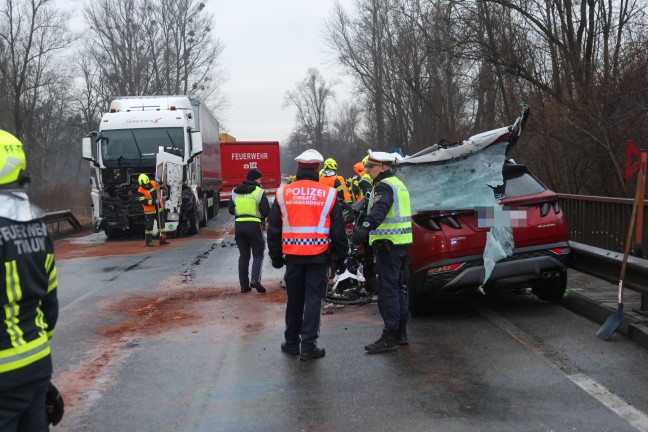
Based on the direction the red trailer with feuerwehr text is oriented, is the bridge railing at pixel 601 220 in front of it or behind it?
behind

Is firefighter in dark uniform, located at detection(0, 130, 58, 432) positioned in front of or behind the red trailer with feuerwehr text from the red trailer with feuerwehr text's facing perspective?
behind

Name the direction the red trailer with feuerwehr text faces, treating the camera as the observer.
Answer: facing away from the viewer

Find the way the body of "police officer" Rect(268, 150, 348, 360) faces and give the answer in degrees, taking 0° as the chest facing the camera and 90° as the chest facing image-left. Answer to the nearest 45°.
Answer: approximately 180°

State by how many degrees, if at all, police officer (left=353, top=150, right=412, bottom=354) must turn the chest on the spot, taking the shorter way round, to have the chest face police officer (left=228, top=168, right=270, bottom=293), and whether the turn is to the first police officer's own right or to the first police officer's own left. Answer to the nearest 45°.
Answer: approximately 45° to the first police officer's own right

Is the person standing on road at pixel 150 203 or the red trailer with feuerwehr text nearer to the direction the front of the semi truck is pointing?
the person standing on road

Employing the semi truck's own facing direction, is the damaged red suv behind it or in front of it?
in front

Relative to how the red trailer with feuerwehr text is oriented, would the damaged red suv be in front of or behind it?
behind

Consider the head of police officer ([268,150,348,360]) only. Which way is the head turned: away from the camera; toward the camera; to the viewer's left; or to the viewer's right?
away from the camera

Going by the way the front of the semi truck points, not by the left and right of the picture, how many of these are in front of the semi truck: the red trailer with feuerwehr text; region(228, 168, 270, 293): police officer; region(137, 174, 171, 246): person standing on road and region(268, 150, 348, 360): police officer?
3

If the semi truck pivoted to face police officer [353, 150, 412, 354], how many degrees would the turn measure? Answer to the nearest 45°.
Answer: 0° — it already faces them

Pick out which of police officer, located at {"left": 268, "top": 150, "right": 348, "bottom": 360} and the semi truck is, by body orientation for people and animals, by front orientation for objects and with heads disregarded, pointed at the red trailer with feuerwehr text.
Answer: the police officer

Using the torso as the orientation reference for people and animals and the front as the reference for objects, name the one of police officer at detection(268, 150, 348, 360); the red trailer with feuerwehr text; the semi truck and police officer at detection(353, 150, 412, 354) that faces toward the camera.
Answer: the semi truck

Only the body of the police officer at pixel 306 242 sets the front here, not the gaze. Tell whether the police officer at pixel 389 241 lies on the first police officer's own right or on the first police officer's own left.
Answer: on the first police officer's own right

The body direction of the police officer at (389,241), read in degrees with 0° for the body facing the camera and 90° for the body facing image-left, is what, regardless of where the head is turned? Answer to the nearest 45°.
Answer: approximately 90°

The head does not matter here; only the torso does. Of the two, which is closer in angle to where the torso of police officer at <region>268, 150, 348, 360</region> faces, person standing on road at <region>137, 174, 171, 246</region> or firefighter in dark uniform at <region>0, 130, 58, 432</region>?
the person standing on road
